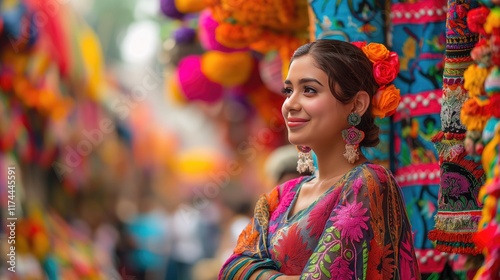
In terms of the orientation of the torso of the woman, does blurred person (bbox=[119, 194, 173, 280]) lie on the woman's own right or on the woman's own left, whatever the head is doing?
on the woman's own right

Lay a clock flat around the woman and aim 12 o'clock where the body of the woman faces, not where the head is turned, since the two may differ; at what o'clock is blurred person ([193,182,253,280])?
The blurred person is roughly at 4 o'clock from the woman.

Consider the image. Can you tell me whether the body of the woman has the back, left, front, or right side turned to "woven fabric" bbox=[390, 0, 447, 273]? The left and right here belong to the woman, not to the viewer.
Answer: back

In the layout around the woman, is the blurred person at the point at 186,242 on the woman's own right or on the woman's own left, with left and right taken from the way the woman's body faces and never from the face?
on the woman's own right

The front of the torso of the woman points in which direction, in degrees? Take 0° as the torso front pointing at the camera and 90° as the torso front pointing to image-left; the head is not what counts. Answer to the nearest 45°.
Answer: approximately 45°

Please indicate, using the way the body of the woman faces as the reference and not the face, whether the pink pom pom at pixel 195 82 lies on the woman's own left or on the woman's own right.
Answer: on the woman's own right
